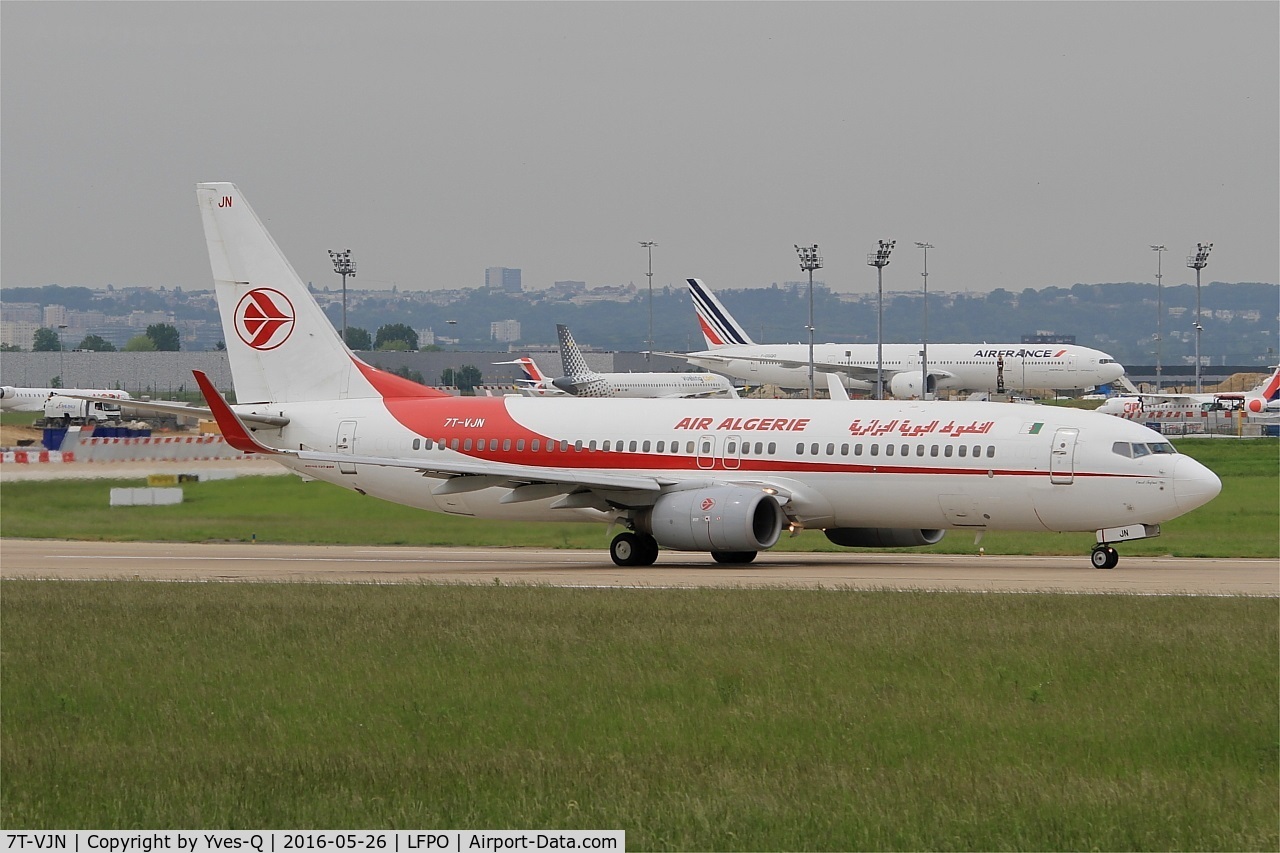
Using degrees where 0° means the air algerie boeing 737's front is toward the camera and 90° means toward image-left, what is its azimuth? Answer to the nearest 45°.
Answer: approximately 315°
